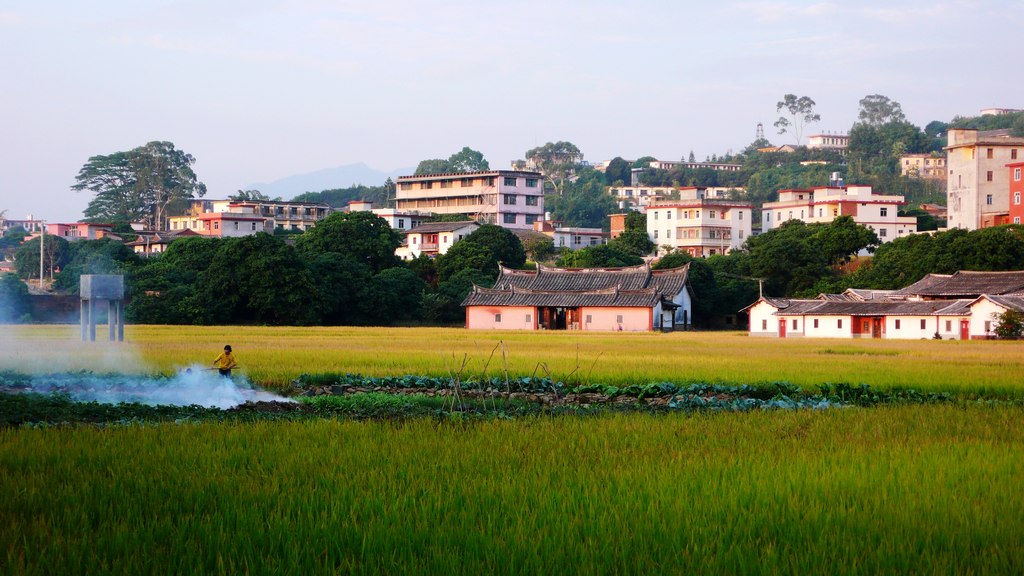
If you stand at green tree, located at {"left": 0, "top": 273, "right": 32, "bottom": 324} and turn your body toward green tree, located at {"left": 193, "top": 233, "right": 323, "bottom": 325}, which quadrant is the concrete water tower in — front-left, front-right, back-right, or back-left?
front-right

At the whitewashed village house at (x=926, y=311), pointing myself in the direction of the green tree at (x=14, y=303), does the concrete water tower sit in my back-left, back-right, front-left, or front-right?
front-left

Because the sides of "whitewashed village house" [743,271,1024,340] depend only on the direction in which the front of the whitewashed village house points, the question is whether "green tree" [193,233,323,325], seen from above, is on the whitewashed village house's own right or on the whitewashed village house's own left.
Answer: on the whitewashed village house's own right

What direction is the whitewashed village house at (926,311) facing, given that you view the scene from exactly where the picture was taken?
facing the viewer

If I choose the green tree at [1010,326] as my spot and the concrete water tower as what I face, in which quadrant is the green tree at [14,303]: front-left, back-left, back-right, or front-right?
front-right

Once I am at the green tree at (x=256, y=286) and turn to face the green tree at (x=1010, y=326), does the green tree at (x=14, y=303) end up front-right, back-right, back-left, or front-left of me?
back-right

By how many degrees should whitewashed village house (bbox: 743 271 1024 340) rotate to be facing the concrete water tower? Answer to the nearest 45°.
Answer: approximately 45° to its right

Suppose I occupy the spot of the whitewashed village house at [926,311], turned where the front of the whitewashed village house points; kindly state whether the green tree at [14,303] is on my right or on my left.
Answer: on my right
